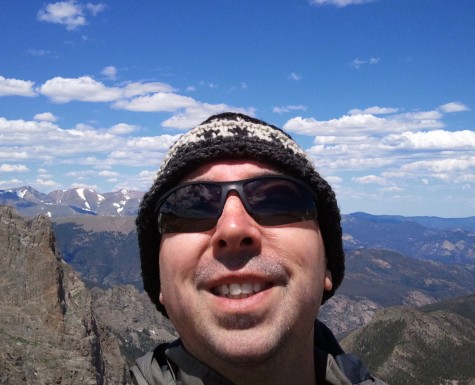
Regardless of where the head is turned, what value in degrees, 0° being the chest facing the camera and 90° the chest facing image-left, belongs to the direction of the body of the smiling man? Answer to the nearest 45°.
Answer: approximately 0°
